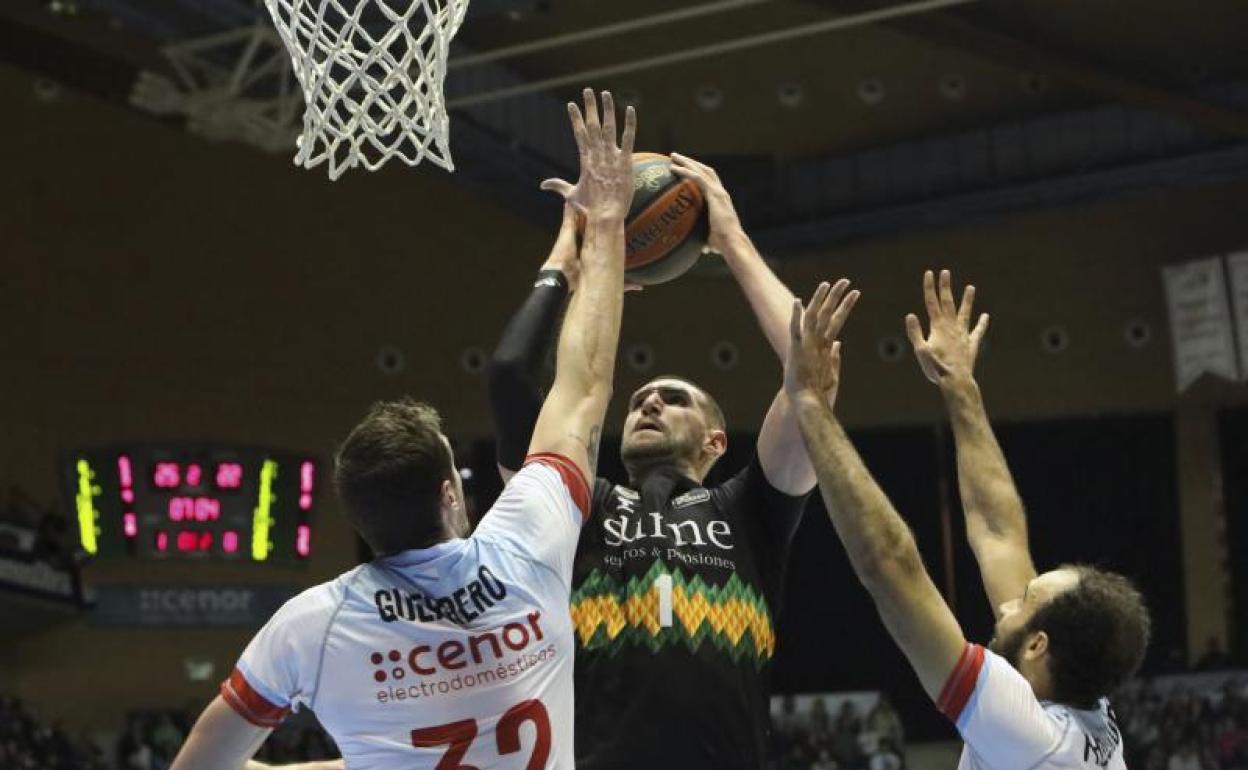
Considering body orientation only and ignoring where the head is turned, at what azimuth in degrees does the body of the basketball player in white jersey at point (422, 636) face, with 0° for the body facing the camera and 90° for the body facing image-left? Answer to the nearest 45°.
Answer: approximately 180°

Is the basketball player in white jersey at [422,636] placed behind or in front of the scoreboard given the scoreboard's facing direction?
in front

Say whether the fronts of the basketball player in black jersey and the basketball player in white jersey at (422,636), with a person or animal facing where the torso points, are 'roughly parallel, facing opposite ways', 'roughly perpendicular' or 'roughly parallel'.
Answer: roughly parallel, facing opposite ways

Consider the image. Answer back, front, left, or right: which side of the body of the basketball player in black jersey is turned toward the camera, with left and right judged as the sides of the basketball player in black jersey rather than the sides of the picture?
front

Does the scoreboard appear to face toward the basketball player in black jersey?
yes

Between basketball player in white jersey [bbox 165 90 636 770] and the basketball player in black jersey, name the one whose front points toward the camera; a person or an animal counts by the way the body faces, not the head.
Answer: the basketball player in black jersey

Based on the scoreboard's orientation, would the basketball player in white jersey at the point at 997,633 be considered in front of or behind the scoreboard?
in front

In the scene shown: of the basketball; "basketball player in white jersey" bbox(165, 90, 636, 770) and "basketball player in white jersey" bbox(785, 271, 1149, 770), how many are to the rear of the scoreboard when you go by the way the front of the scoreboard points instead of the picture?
0

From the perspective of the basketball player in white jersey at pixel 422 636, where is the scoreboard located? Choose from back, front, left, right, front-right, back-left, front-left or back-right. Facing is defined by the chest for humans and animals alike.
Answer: front

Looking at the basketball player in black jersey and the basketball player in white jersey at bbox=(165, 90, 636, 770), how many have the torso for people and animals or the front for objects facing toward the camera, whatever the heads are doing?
1

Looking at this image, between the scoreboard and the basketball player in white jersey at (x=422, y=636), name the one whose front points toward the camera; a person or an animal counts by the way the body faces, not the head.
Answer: the scoreboard

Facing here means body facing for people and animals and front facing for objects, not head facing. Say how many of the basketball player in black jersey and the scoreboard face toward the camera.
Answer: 2

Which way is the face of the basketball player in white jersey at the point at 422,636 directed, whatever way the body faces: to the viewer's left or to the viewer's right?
to the viewer's right

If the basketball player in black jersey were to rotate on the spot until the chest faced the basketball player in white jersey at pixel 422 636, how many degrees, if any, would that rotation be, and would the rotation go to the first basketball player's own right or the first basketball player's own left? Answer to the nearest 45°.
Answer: approximately 45° to the first basketball player's own right

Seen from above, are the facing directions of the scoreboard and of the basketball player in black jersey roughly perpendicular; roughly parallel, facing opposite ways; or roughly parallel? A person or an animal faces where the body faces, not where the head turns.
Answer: roughly parallel

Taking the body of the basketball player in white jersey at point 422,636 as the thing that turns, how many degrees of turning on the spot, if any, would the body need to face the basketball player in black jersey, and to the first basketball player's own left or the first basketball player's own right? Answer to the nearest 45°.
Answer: approximately 45° to the first basketball player's own right

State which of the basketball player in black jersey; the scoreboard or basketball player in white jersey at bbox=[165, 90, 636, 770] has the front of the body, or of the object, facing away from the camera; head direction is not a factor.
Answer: the basketball player in white jersey
